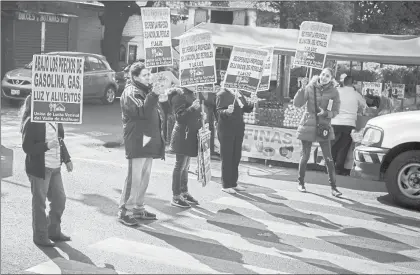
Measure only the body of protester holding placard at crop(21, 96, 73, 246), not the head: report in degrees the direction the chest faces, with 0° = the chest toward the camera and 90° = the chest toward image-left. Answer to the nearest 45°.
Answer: approximately 315°

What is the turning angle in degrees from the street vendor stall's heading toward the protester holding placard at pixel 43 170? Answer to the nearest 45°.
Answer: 0° — it already faces them

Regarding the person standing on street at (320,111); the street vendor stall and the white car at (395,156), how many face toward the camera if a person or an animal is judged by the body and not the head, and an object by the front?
2

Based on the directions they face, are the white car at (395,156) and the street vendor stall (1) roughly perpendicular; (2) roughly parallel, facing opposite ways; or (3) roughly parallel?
roughly perpendicular

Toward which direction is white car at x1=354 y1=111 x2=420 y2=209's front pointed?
to the viewer's left

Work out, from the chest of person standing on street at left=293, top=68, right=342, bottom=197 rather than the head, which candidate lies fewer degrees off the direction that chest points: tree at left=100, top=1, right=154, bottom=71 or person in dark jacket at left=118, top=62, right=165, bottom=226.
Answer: the person in dark jacket

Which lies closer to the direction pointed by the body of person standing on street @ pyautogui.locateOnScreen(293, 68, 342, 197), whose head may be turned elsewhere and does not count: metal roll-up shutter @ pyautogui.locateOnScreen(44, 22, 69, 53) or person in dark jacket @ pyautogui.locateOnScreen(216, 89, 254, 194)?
the person in dark jacket

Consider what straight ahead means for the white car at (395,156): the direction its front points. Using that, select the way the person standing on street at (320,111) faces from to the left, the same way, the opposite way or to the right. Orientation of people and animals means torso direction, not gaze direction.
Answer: to the left

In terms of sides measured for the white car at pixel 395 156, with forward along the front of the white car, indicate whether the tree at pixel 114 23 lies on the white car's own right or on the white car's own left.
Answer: on the white car's own right

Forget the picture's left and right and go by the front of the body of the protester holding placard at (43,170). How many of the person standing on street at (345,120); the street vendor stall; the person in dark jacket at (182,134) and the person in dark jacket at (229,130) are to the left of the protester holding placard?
4

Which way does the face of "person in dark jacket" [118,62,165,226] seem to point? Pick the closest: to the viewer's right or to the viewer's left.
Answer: to the viewer's right

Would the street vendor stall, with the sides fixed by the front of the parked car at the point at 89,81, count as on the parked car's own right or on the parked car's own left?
on the parked car's own left
